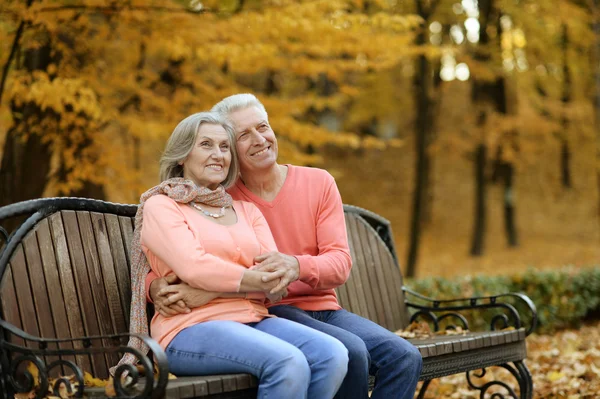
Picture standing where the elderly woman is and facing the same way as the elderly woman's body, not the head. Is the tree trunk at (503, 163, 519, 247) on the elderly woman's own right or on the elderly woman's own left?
on the elderly woman's own left

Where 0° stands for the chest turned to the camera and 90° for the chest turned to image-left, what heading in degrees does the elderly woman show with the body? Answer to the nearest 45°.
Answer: approximately 315°

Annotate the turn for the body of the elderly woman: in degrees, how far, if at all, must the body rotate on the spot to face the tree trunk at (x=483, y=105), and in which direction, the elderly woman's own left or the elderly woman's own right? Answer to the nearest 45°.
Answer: approximately 135° to the elderly woman's own left

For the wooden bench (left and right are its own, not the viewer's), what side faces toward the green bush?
left

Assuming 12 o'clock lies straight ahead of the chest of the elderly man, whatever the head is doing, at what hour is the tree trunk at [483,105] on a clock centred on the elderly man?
The tree trunk is roughly at 8 o'clock from the elderly man.

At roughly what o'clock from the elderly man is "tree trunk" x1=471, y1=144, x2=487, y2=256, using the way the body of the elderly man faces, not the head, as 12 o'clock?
The tree trunk is roughly at 8 o'clock from the elderly man.

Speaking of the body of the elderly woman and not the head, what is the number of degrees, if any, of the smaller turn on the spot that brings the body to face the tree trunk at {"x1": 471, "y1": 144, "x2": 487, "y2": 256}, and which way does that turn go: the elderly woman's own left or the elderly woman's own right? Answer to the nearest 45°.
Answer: approximately 135° to the elderly woman's own left
